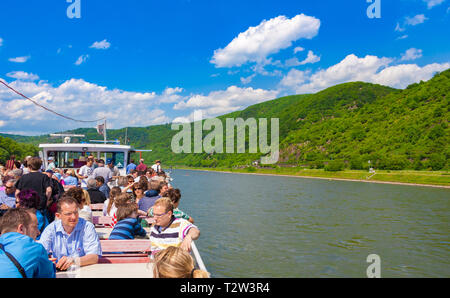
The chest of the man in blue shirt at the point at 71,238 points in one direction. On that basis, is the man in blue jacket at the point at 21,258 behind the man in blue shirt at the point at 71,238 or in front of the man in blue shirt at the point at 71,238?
in front

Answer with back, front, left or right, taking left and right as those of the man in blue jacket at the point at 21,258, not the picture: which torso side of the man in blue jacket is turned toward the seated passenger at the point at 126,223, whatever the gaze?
front

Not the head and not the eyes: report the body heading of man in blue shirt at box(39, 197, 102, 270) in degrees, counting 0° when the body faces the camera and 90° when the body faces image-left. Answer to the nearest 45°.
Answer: approximately 0°

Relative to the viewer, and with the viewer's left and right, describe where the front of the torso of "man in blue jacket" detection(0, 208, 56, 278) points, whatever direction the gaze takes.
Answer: facing away from the viewer and to the right of the viewer

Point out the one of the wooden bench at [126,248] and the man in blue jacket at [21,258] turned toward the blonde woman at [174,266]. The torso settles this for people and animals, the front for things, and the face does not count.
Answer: the wooden bench

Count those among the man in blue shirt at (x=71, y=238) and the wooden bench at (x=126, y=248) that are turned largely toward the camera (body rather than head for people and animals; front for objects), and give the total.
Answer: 2

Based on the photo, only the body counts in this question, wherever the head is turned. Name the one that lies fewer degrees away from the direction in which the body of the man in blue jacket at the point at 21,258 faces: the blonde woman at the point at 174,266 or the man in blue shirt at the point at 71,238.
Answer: the man in blue shirt

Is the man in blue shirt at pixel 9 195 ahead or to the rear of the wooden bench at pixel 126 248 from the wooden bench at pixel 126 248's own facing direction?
to the rear

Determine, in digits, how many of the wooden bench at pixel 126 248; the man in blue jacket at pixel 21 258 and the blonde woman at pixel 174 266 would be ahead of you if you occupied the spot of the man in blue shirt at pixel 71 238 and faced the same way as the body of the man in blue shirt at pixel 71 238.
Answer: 2

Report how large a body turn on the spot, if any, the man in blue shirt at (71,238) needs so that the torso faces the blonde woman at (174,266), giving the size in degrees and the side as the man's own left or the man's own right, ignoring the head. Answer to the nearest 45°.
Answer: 0° — they already face them
